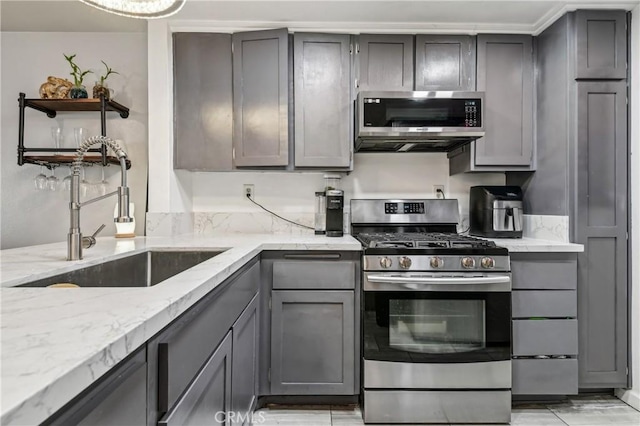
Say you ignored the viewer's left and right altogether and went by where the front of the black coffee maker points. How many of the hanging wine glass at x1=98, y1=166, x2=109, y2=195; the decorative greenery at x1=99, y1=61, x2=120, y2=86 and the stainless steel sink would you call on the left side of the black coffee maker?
0

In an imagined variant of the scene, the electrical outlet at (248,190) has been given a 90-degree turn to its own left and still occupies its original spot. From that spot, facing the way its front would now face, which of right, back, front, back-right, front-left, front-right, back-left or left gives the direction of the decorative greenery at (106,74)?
back

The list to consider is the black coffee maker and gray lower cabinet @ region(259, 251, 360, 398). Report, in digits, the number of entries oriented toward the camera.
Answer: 2

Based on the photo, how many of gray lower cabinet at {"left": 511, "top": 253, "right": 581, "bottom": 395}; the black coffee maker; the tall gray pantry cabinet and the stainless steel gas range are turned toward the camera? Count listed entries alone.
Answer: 4

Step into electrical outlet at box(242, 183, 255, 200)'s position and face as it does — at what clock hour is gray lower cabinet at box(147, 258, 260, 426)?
The gray lower cabinet is roughly at 12 o'clock from the electrical outlet.

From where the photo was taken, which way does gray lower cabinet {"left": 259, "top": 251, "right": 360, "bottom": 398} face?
toward the camera

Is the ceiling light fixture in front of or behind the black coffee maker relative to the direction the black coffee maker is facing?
in front

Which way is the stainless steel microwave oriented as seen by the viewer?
toward the camera

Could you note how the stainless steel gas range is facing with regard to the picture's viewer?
facing the viewer

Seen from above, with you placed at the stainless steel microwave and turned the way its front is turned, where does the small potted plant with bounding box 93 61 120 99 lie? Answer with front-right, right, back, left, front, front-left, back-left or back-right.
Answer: right
